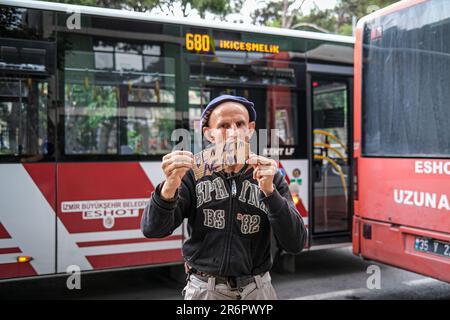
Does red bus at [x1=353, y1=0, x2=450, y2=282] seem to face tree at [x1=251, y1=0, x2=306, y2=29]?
no

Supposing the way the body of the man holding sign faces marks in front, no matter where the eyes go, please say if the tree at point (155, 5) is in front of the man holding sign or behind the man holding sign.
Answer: behind

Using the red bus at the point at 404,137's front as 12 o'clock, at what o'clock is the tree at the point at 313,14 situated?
The tree is roughly at 10 o'clock from the red bus.

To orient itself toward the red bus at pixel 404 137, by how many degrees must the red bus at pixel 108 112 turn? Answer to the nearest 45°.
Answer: approximately 45° to its right

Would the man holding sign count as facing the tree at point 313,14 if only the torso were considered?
no

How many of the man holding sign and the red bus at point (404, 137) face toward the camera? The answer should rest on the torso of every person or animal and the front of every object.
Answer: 1

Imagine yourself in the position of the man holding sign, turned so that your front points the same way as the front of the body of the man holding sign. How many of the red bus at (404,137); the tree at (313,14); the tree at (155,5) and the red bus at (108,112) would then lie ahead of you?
0

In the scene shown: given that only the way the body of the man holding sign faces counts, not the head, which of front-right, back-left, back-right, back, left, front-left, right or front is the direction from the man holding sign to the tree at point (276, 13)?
back

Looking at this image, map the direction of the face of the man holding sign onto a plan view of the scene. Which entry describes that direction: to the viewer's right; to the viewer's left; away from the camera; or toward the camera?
toward the camera

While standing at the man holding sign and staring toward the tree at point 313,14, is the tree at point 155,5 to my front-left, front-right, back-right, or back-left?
front-left

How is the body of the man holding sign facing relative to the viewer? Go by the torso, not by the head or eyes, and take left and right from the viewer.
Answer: facing the viewer

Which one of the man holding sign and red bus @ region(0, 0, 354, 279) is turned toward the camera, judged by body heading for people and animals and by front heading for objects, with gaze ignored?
the man holding sign

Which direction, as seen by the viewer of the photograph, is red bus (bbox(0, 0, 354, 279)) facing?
facing away from the viewer and to the right of the viewer
